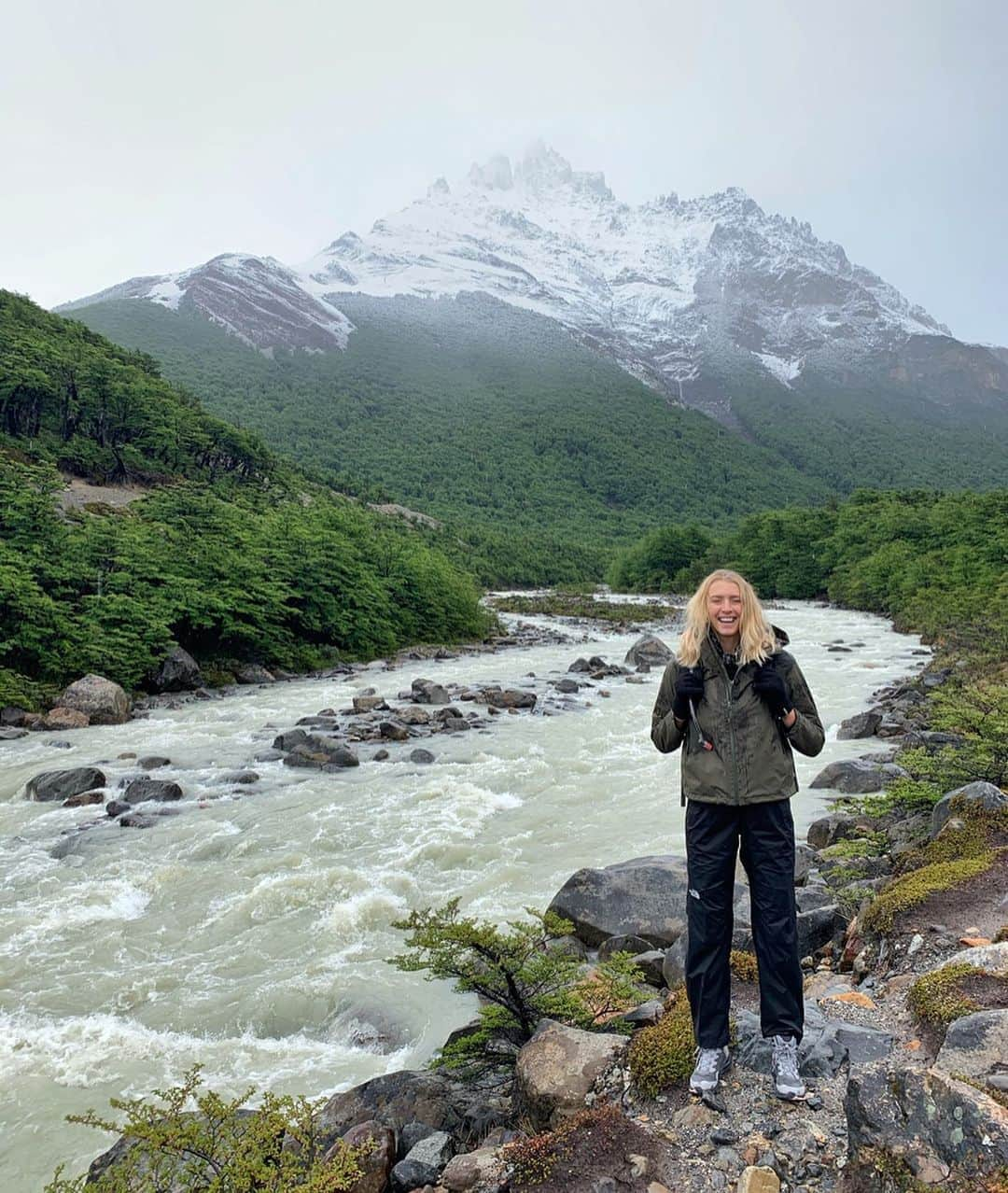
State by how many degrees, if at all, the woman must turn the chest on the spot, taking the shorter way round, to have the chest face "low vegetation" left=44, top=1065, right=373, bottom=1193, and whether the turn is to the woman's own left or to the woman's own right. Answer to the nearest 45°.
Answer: approximately 45° to the woman's own right

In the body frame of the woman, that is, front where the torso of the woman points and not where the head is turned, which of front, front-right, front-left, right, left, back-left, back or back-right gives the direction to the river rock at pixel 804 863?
back

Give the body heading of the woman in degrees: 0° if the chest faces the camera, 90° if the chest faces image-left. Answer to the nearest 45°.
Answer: approximately 0°

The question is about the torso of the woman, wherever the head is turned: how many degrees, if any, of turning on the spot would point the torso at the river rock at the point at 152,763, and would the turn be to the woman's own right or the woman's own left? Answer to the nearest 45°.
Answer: approximately 135° to the woman's own right

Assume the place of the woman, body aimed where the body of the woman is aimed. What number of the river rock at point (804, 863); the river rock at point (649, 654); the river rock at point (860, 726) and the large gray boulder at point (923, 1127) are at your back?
3

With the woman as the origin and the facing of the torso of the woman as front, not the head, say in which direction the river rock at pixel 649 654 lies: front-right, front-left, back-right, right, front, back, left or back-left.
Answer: back

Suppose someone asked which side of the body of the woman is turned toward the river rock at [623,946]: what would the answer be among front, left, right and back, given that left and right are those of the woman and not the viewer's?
back

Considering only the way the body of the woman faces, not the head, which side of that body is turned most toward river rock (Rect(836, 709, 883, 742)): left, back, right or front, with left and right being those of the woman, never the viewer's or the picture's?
back
